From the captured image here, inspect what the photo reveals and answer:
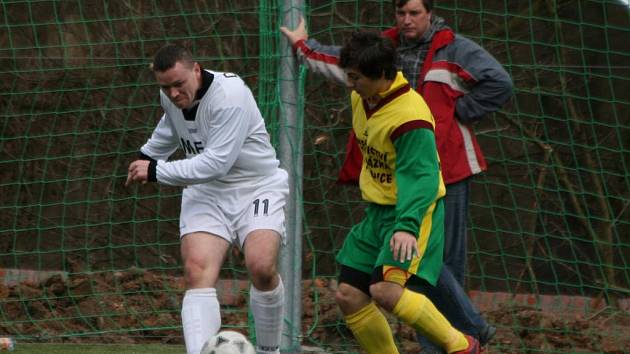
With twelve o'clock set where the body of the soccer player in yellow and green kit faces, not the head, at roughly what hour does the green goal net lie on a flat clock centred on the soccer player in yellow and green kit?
The green goal net is roughly at 4 o'clock from the soccer player in yellow and green kit.

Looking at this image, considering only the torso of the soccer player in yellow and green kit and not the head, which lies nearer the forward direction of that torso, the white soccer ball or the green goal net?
the white soccer ball

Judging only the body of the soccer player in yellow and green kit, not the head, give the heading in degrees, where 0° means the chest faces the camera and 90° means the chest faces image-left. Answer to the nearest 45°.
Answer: approximately 45°

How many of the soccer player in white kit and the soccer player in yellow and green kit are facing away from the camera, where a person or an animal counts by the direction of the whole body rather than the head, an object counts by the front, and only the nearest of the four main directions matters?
0

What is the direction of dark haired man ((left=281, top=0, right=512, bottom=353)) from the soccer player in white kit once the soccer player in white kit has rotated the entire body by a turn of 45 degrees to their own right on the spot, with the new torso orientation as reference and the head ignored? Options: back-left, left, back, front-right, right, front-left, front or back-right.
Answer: back

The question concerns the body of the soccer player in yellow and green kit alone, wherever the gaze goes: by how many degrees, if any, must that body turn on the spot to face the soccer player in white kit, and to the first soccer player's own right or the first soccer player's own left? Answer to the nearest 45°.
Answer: approximately 45° to the first soccer player's own right

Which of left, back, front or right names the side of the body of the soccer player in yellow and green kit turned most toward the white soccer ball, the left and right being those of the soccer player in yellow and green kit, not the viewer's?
front

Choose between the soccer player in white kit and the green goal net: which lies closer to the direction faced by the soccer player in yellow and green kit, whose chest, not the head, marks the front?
the soccer player in white kit
